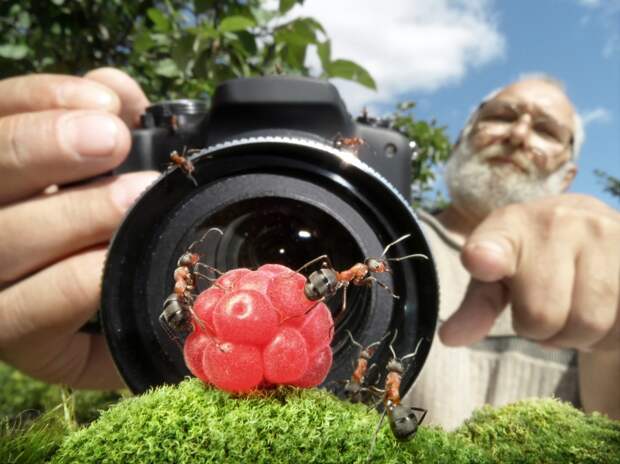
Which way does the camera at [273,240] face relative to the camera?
toward the camera

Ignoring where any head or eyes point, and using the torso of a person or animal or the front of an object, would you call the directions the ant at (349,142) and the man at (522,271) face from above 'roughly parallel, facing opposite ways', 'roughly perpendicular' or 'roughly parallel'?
roughly perpendicular

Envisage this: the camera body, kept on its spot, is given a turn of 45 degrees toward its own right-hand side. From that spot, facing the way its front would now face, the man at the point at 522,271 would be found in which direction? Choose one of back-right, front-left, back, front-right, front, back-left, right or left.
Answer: back

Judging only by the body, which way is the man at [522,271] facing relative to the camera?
toward the camera

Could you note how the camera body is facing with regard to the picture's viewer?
facing the viewer

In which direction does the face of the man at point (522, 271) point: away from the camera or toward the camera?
toward the camera
